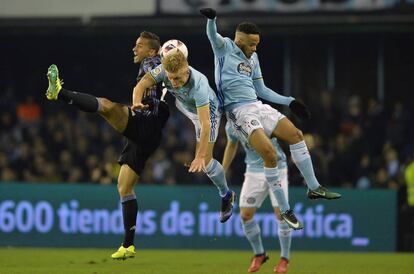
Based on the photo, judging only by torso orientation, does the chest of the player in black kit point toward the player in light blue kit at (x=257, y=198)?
no

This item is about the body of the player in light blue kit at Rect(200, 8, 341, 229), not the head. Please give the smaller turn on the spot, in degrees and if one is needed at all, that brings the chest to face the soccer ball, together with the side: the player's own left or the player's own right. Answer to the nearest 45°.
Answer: approximately 90° to the player's own right

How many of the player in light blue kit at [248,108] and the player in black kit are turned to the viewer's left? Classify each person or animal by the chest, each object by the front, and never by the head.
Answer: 1

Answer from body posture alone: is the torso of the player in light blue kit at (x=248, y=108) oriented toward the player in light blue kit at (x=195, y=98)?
no
